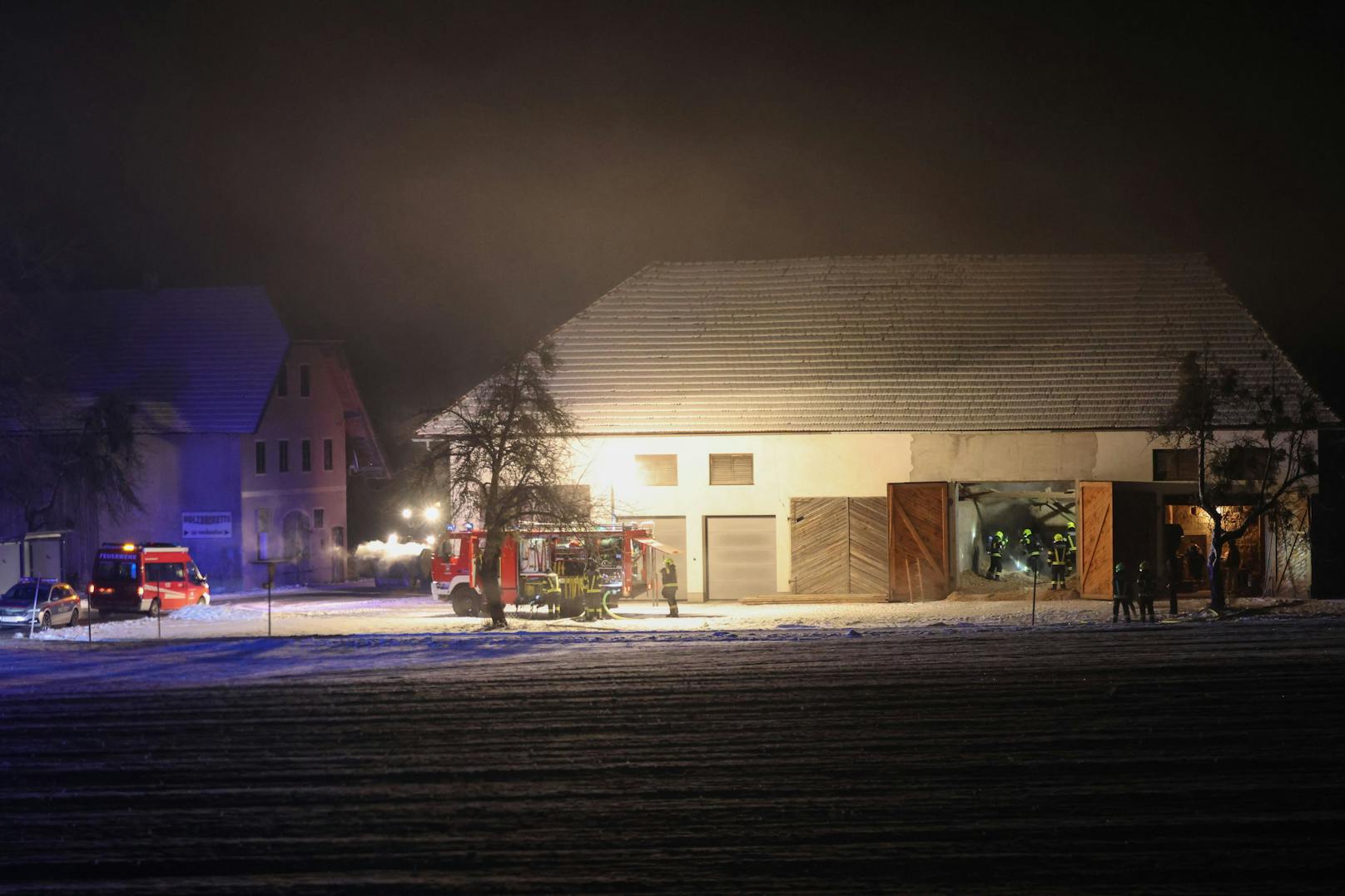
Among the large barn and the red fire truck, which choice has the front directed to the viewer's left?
the red fire truck

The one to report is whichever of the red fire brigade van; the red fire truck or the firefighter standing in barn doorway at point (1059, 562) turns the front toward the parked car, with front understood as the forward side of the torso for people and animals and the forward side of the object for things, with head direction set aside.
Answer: the red fire truck

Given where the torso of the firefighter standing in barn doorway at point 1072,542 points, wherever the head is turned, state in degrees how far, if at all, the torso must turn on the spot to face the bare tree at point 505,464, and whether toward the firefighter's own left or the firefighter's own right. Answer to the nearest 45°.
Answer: approximately 45° to the firefighter's own left

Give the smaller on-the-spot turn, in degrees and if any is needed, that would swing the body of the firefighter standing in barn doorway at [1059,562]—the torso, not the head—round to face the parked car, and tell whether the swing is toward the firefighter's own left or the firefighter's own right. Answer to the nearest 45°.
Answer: approximately 90° to the firefighter's own left

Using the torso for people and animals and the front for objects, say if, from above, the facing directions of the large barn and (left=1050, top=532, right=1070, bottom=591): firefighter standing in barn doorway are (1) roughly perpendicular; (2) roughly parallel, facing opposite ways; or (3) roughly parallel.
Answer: roughly parallel, facing opposite ways

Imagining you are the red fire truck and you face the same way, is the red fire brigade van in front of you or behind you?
in front

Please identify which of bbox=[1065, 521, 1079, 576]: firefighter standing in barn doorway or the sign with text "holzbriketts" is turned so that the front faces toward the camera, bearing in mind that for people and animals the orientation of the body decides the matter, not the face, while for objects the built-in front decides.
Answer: the sign with text "holzbriketts"

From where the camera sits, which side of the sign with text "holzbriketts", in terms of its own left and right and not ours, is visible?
front

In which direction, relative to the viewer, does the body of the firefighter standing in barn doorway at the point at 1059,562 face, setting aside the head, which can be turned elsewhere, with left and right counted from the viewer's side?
facing away from the viewer

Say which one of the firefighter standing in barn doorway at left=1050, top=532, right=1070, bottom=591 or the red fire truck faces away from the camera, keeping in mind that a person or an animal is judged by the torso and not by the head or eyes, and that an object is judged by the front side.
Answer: the firefighter standing in barn doorway
